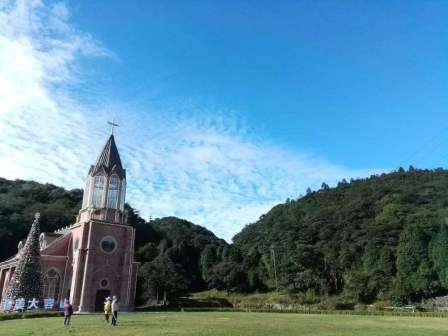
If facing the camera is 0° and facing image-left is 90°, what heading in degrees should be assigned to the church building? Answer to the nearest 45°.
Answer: approximately 315°

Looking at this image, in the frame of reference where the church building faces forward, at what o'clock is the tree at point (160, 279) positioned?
The tree is roughly at 9 o'clock from the church building.

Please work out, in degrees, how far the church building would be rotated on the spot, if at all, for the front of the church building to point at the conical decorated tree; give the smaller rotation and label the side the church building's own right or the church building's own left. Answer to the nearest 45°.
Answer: approximately 90° to the church building's own right
